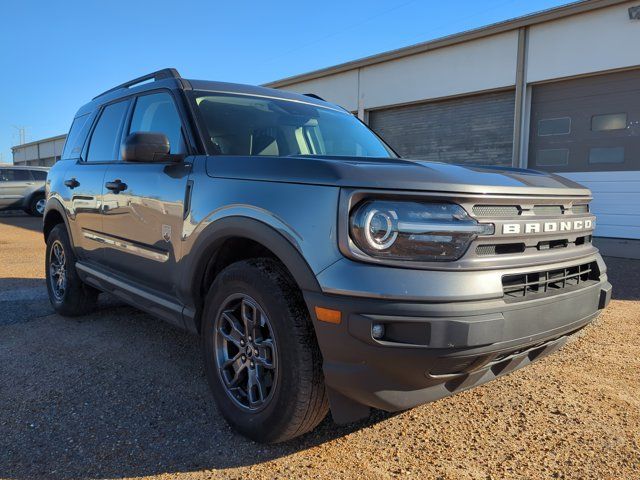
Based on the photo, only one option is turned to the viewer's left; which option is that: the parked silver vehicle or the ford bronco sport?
the parked silver vehicle

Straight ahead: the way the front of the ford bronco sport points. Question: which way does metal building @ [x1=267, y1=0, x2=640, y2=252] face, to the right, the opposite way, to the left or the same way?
to the right

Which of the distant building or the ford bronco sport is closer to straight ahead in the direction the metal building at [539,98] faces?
the ford bronco sport

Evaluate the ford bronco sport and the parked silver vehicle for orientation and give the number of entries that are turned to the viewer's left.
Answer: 1

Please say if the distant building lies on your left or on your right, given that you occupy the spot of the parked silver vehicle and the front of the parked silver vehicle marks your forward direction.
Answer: on your right

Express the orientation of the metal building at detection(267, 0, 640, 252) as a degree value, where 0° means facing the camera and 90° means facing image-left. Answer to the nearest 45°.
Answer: approximately 45°

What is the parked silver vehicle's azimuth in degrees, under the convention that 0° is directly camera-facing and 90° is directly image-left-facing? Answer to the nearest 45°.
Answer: approximately 90°

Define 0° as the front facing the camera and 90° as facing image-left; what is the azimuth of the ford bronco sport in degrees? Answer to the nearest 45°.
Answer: approximately 315°

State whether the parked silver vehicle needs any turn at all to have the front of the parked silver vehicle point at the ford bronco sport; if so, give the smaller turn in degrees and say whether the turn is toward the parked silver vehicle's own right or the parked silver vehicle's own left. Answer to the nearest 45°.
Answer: approximately 90° to the parked silver vehicle's own left

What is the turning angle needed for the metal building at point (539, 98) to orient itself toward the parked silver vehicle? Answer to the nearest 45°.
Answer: approximately 45° to its right

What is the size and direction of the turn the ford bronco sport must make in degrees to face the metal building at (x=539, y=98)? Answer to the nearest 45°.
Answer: approximately 90° to its left
